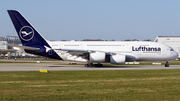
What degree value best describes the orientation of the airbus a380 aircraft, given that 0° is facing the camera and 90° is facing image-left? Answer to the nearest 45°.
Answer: approximately 270°
